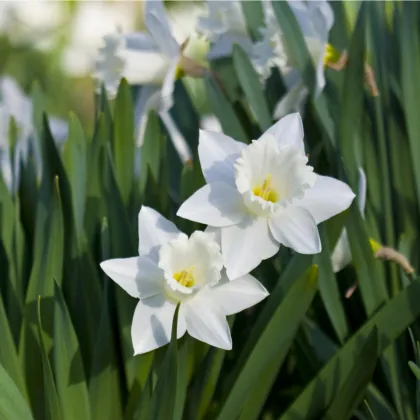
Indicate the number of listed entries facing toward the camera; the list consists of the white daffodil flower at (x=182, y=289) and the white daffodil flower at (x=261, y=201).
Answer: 2

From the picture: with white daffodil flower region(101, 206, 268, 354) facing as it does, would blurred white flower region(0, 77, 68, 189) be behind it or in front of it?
behind

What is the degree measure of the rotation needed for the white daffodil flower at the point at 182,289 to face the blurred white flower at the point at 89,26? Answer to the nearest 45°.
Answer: approximately 180°

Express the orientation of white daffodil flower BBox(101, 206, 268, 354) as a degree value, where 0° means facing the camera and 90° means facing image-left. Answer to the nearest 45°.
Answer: approximately 0°
